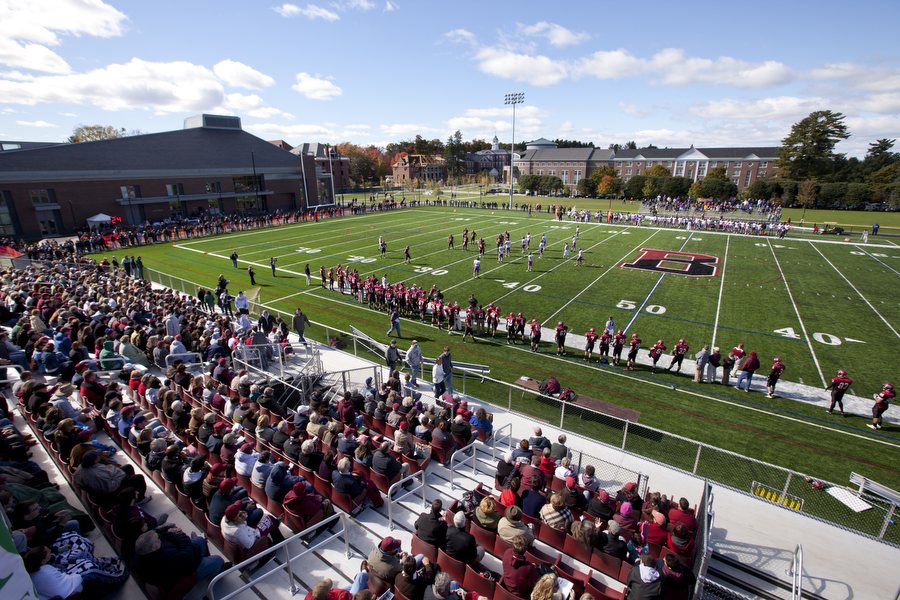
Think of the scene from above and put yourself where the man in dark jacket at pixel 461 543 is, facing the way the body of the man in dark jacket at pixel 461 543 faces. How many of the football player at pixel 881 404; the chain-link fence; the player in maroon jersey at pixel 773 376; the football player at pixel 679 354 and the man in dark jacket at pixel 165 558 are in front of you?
4

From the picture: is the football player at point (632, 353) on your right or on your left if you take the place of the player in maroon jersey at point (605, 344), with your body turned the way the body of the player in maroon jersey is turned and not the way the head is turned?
on your right

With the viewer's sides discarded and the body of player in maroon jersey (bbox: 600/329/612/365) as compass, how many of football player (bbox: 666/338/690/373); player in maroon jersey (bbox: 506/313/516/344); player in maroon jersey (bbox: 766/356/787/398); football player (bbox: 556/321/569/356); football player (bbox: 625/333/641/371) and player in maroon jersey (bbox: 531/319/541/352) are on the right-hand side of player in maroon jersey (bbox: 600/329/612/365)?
3

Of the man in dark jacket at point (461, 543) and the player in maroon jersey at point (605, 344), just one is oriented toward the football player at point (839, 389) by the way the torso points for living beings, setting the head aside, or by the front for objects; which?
the man in dark jacket

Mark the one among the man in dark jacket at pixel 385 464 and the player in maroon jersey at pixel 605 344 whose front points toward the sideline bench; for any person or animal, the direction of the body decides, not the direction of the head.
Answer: the man in dark jacket

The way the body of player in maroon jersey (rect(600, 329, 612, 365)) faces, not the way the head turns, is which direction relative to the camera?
away from the camera

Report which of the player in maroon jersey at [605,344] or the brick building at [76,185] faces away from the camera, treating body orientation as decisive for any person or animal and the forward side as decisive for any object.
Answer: the player in maroon jersey

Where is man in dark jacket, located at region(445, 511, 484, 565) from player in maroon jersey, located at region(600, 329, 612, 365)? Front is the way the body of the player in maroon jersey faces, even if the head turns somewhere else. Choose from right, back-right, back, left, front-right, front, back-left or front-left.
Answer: back

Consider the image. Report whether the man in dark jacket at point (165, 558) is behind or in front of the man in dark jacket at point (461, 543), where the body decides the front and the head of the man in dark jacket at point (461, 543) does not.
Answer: behind

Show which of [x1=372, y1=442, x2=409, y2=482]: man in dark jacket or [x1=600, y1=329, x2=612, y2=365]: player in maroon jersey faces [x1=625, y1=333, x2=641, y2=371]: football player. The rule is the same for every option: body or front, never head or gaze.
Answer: the man in dark jacket

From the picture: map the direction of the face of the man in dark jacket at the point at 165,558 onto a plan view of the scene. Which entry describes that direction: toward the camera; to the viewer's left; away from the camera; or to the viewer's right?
away from the camera

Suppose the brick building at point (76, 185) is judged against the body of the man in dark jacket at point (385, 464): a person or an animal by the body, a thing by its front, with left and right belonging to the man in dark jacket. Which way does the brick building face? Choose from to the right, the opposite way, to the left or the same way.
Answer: to the right

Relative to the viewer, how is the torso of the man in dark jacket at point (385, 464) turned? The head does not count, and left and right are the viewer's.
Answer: facing away from the viewer and to the right of the viewer

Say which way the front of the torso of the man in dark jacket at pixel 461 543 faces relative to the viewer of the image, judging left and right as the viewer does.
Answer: facing away from the viewer and to the right of the viewer
